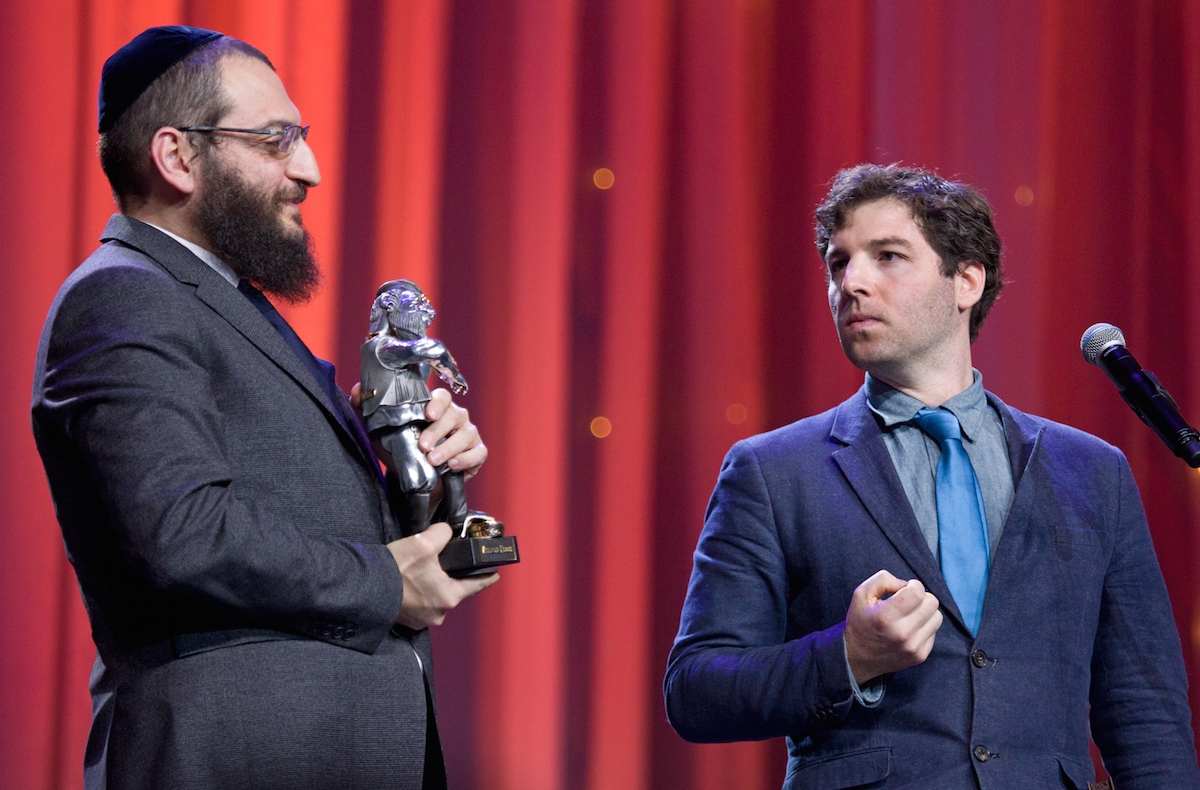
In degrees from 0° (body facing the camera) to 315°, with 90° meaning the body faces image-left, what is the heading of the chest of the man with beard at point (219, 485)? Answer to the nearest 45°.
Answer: approximately 270°

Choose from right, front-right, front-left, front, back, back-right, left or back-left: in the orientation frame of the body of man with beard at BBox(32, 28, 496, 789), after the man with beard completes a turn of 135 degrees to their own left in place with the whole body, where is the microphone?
back-right

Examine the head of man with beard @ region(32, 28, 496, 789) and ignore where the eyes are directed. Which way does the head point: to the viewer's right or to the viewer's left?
to the viewer's right
